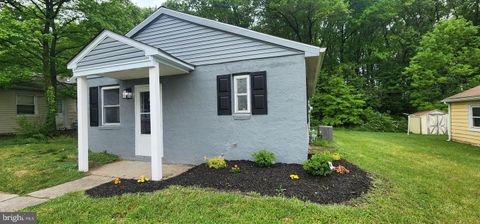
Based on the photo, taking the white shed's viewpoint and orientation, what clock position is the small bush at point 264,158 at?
The small bush is roughly at 2 o'clock from the white shed.

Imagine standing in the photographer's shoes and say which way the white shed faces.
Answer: facing the viewer and to the right of the viewer

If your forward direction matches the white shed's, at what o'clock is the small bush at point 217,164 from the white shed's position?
The small bush is roughly at 2 o'clock from the white shed.

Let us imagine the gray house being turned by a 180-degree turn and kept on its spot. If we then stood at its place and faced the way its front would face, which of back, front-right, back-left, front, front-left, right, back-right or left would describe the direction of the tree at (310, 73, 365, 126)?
front

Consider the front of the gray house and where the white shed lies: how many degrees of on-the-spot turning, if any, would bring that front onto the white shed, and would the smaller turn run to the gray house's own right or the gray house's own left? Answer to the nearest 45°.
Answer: approximately 180°

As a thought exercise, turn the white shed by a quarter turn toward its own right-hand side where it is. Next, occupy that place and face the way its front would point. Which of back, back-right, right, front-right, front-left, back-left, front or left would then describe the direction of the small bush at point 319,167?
front-left

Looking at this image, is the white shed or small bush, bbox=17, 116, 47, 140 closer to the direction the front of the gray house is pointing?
the small bush

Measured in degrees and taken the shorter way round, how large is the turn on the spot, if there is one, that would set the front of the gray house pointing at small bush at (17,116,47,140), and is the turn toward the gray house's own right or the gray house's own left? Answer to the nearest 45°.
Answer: approximately 90° to the gray house's own right

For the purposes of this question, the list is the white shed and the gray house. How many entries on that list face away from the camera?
0

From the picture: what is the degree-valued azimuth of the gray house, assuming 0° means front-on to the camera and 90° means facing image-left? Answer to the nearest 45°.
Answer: approximately 45°

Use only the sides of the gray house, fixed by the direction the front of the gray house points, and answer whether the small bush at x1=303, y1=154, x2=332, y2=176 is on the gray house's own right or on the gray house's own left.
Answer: on the gray house's own left

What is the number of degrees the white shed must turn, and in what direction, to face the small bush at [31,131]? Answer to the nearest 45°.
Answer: approximately 90° to its right

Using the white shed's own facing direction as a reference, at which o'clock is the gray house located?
The gray house is roughly at 2 o'clock from the white shed.
